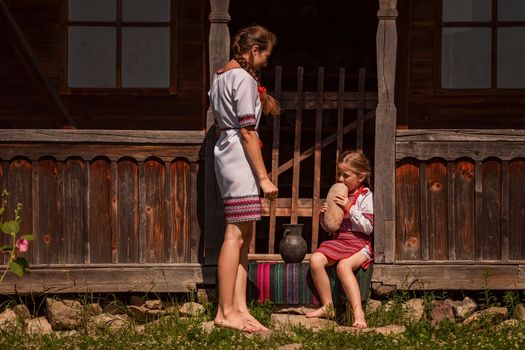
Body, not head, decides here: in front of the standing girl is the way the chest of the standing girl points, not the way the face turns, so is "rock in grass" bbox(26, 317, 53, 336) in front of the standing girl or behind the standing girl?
behind

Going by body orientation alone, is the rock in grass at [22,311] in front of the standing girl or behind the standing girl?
behind

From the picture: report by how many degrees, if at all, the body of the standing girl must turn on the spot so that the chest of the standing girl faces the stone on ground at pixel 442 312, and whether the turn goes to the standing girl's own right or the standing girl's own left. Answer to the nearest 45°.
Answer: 0° — they already face it

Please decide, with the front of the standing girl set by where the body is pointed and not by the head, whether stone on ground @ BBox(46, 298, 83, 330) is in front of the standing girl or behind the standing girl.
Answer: behind

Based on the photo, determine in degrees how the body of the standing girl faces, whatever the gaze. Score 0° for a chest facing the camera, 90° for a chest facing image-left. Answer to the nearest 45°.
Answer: approximately 270°
